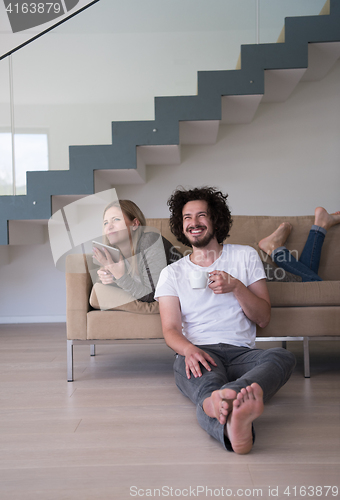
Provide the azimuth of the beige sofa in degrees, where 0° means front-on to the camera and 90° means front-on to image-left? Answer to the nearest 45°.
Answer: approximately 0°

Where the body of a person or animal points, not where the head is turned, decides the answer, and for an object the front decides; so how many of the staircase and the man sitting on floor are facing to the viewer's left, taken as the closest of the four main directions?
1

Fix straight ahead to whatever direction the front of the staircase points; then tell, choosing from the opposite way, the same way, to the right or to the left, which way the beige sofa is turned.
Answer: to the left

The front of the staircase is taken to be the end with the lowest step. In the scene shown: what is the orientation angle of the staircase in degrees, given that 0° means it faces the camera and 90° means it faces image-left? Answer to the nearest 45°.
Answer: approximately 90°

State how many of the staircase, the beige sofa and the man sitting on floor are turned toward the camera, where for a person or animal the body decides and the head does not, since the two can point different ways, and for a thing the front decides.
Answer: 2

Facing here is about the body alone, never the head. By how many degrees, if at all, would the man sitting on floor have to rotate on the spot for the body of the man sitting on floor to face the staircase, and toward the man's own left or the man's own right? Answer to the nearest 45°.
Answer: approximately 180°

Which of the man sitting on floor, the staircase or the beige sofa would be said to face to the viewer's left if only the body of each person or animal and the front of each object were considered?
the staircase
